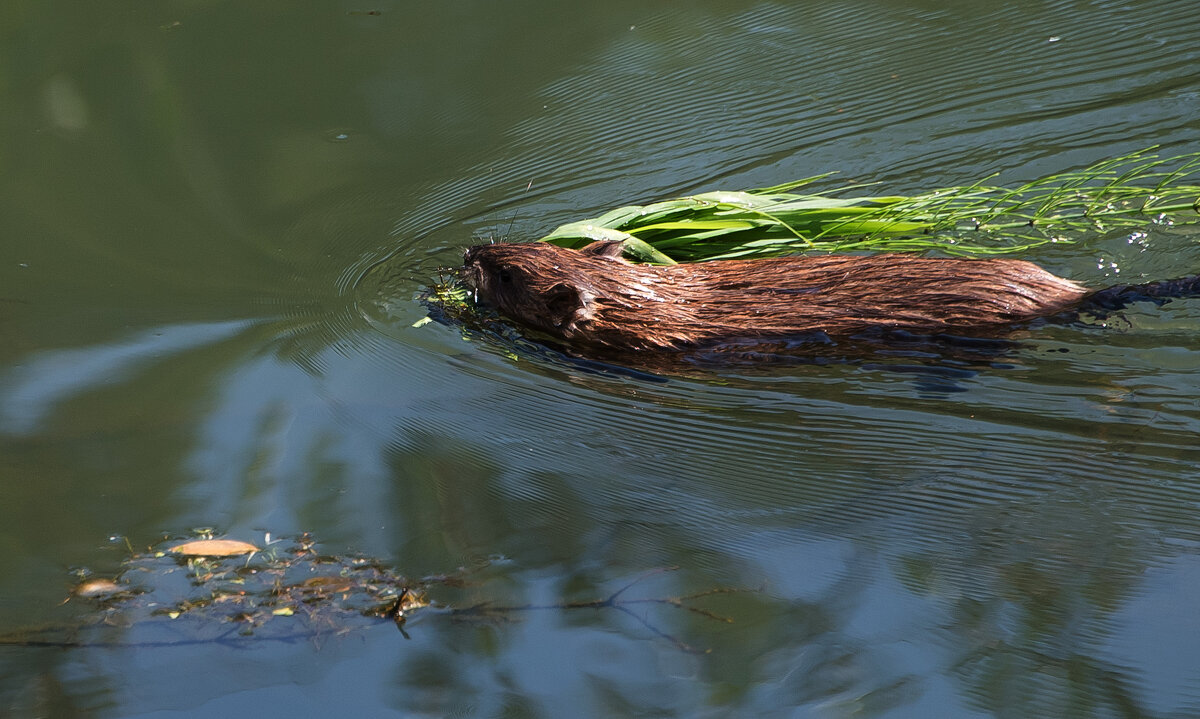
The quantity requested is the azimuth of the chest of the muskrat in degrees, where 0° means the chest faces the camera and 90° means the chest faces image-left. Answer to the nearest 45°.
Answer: approximately 90°

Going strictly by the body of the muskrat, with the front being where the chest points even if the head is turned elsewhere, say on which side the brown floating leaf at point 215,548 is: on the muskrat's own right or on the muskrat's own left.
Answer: on the muskrat's own left

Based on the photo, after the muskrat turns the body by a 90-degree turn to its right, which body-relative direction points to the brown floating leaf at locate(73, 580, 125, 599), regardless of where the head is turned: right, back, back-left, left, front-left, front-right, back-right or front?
back-left
